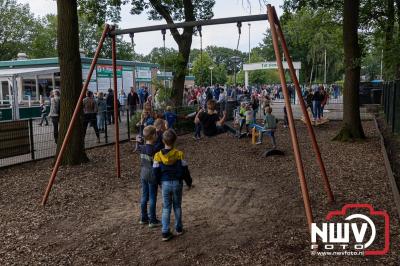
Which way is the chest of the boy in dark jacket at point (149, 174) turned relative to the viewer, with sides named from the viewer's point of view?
facing away from the viewer and to the right of the viewer

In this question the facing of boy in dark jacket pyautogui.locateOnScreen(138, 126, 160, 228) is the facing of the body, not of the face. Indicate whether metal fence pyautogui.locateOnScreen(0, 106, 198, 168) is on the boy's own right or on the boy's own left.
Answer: on the boy's own left
